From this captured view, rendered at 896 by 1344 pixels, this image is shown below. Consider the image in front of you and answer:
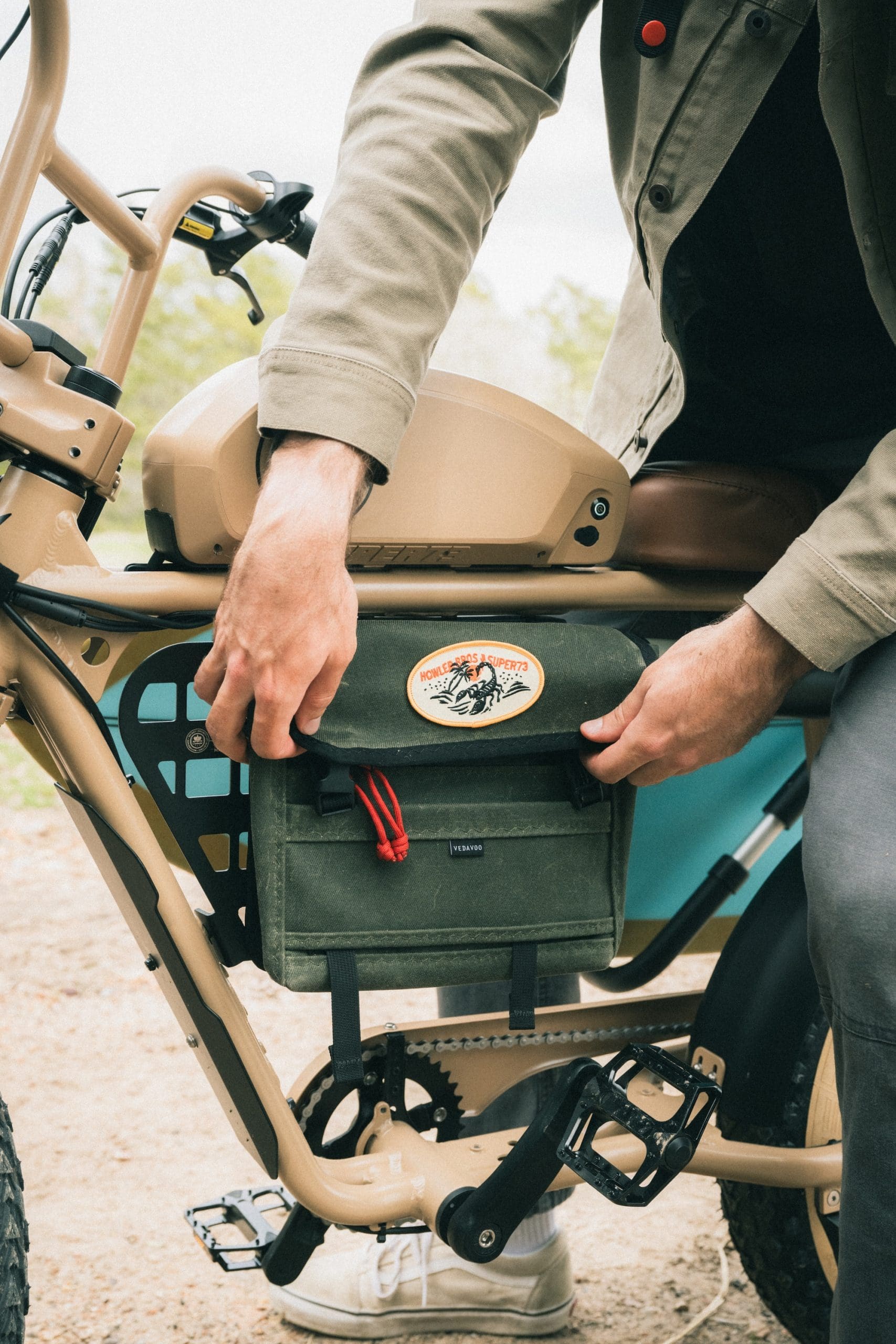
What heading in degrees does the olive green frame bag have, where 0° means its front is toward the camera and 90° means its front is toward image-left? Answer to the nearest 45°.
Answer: approximately 0°

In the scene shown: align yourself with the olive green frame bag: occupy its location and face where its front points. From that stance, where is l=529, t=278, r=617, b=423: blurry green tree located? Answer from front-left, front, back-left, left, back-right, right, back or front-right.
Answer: back
